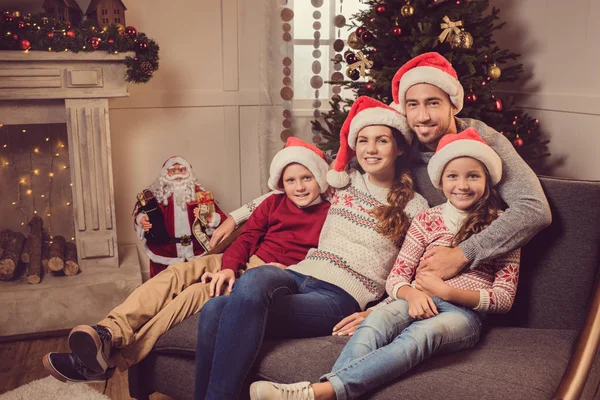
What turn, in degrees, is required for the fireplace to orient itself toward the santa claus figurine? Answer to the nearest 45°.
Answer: approximately 90° to its left

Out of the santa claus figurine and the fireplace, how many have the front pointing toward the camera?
2

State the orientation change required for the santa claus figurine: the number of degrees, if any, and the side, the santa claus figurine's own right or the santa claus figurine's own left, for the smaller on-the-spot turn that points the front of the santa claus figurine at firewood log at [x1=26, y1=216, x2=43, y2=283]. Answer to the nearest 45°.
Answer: approximately 90° to the santa claus figurine's own right

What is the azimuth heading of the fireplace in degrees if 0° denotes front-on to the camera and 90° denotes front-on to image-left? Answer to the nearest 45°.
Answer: approximately 0°

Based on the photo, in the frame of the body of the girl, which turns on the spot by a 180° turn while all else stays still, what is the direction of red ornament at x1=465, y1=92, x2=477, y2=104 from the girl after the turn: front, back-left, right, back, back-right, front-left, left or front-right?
front-left

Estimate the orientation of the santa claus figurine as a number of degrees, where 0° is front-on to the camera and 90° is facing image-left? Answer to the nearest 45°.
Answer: approximately 0°

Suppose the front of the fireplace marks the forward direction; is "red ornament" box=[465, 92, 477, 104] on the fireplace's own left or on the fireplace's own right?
on the fireplace's own left

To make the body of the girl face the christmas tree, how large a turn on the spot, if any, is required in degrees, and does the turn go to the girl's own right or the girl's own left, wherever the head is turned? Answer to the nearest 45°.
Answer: approximately 135° to the girl's own right

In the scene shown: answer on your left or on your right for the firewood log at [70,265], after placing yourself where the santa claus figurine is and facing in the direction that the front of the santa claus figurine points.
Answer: on your right

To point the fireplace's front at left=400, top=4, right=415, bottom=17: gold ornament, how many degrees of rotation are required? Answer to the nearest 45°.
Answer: approximately 45° to its left
